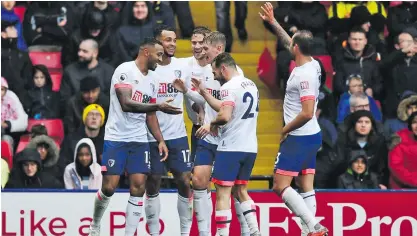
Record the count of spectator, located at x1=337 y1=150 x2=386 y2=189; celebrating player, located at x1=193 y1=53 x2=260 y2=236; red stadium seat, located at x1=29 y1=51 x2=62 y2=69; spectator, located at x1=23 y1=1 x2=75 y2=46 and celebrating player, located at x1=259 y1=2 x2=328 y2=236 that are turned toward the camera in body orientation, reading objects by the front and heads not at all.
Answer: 3

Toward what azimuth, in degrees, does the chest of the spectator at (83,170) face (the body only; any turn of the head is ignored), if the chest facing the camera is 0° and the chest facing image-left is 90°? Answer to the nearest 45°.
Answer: approximately 0°

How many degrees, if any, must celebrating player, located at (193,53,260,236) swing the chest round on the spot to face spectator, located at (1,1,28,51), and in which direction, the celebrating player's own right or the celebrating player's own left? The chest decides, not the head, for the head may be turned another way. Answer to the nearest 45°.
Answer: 0° — they already face them
